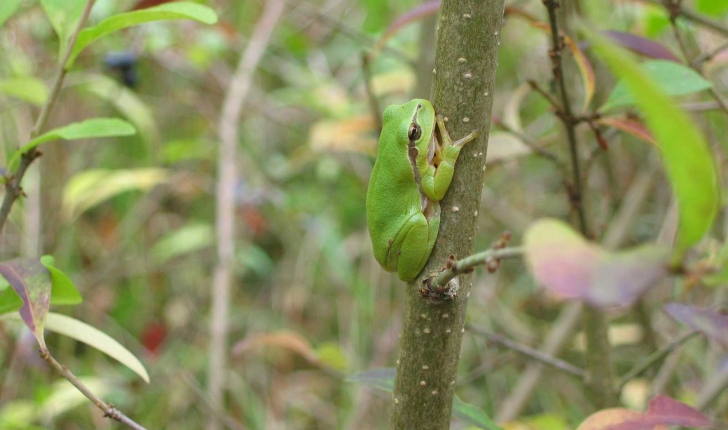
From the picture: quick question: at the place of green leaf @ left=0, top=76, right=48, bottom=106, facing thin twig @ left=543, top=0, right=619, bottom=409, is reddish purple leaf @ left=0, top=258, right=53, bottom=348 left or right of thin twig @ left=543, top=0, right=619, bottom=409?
right

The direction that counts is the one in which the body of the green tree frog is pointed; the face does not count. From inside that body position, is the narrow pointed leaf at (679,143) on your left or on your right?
on your right

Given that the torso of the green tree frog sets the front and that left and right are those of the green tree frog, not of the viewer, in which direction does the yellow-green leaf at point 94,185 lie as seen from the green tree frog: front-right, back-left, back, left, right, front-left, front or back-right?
back-left

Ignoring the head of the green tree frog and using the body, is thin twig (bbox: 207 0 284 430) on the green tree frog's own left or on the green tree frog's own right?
on the green tree frog's own left
